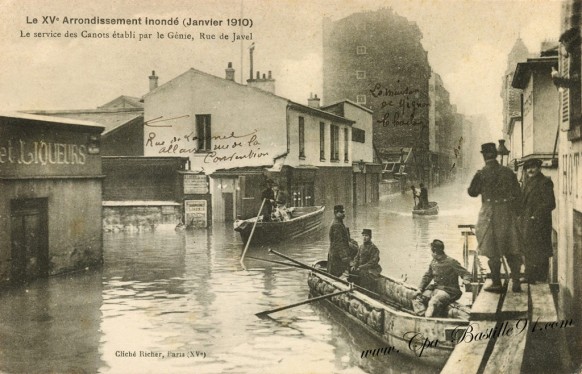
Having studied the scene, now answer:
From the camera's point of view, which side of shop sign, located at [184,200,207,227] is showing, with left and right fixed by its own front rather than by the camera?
front

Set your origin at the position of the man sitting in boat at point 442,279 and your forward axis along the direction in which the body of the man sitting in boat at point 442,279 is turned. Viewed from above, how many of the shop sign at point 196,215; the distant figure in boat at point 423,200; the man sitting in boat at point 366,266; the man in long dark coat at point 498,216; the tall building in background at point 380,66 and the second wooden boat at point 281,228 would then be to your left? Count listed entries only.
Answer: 1

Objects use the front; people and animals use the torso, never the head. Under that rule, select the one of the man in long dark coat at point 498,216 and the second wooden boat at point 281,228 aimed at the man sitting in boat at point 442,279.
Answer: the man in long dark coat

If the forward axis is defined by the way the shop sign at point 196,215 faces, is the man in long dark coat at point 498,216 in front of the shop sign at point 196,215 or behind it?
in front

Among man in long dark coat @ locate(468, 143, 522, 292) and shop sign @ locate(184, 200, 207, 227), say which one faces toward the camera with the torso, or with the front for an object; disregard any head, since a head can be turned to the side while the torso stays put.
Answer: the shop sign

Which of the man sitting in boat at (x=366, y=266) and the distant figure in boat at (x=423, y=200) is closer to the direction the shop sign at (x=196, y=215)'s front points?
the man sitting in boat

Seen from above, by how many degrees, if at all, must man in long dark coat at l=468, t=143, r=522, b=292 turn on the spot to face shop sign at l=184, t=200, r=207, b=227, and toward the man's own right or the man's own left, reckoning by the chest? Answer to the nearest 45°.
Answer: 0° — they already face it

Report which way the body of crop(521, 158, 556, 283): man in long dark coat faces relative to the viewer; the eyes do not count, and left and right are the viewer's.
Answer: facing the viewer and to the left of the viewer

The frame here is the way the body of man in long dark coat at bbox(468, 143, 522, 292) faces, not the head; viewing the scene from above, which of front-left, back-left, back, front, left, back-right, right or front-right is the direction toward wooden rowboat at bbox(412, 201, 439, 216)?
front-right

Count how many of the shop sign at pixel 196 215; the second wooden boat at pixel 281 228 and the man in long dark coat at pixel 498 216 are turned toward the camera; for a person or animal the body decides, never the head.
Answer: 1
